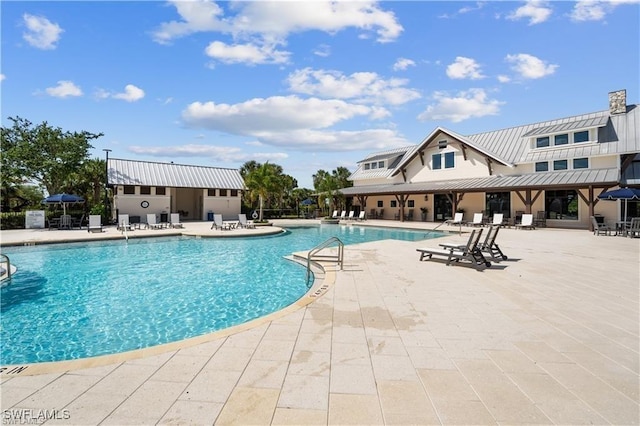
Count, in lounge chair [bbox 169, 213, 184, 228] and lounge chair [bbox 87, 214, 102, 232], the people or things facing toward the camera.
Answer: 2

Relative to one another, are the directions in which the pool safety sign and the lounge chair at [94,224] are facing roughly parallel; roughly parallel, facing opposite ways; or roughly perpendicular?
roughly parallel

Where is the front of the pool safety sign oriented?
toward the camera

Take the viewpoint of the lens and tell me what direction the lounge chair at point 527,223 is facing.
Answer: facing the viewer and to the left of the viewer

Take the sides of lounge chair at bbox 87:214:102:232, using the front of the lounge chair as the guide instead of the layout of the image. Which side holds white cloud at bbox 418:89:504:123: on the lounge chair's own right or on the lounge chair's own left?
on the lounge chair's own left

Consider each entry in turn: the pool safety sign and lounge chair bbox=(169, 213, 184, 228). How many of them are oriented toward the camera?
2

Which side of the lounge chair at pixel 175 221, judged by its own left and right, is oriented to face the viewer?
front
